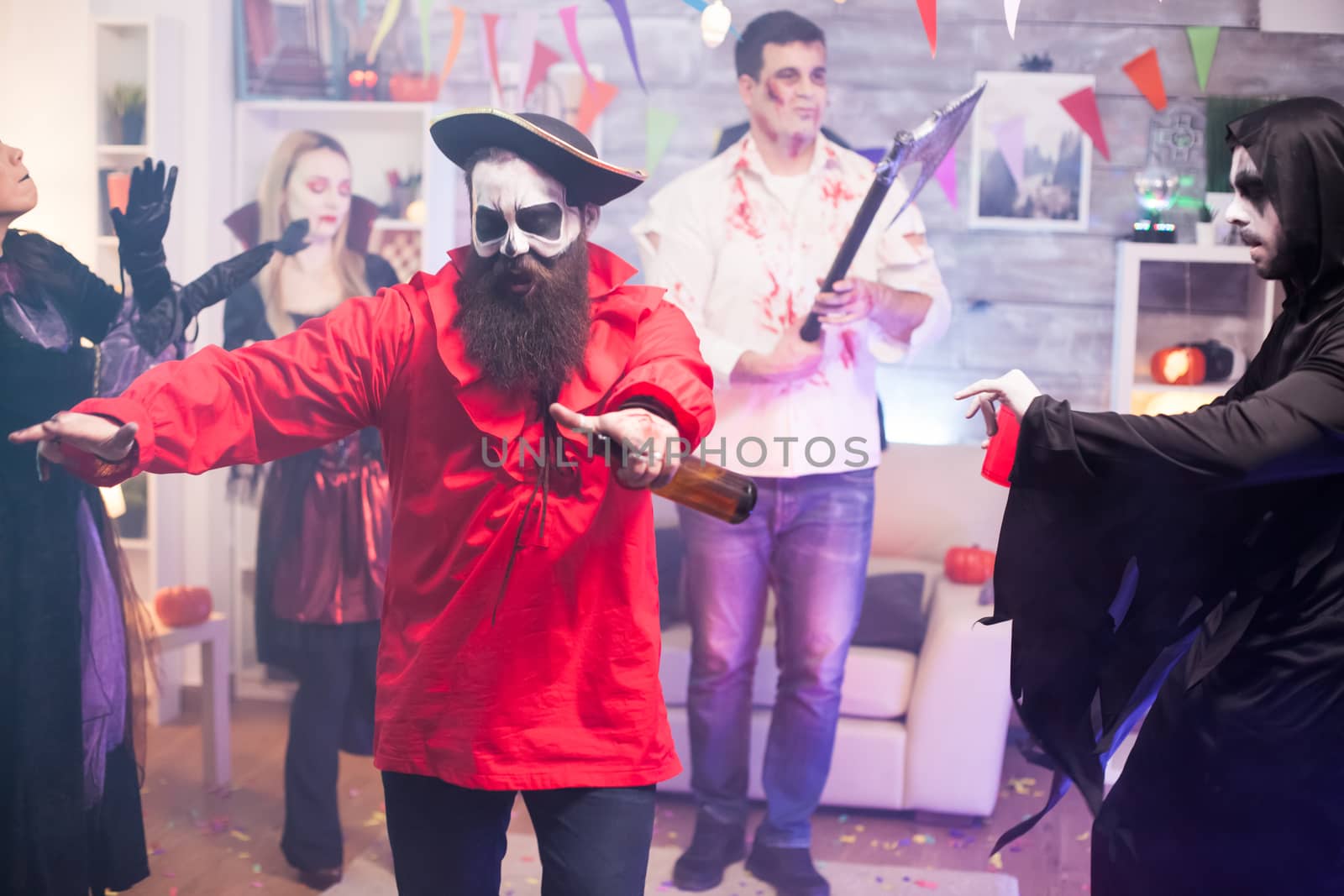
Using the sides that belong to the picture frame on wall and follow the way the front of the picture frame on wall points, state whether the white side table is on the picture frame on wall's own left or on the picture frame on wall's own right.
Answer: on the picture frame on wall's own right

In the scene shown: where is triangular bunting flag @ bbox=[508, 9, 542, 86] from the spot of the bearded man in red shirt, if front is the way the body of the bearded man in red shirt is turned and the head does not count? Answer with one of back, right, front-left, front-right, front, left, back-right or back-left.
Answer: back

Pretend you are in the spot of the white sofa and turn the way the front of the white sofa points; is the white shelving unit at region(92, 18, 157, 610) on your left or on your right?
on your right

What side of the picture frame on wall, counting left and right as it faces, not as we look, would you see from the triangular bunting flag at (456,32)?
right

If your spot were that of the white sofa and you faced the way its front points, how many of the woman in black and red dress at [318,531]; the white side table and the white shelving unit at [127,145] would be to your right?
3
